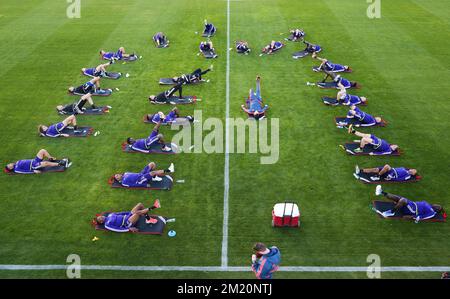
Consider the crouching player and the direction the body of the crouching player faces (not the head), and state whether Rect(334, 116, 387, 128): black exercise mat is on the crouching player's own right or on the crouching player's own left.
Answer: on the crouching player's own right

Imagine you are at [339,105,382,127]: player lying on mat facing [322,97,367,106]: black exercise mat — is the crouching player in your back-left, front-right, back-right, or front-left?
back-left
